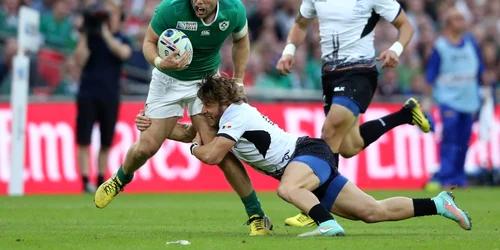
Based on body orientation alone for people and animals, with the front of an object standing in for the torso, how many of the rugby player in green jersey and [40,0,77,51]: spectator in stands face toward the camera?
2

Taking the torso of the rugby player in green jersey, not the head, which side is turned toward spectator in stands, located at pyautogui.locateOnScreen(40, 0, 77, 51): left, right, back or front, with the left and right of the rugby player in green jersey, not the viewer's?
back

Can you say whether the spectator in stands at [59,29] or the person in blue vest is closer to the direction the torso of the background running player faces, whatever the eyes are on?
the spectator in stands

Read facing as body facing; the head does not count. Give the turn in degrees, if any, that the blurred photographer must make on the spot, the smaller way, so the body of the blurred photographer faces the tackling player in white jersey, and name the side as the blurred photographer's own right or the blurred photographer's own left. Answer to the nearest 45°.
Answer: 0° — they already face them

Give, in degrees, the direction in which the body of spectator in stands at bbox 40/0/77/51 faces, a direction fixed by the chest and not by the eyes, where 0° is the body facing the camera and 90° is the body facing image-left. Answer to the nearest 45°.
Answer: approximately 0°

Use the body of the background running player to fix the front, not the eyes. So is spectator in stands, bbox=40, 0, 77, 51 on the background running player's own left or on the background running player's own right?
on the background running player's own right

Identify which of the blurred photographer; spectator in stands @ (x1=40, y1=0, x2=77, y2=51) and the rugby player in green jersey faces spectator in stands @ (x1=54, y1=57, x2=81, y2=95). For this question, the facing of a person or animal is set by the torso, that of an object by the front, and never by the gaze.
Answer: spectator in stands @ (x1=40, y1=0, x2=77, y2=51)
